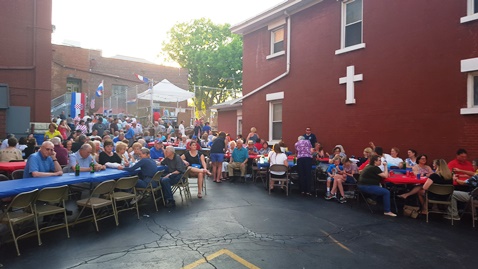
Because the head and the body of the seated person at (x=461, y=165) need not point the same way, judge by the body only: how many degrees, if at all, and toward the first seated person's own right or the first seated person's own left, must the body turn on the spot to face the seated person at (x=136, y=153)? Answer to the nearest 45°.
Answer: approximately 45° to the first seated person's own right

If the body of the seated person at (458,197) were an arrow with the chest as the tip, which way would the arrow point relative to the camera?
to the viewer's left

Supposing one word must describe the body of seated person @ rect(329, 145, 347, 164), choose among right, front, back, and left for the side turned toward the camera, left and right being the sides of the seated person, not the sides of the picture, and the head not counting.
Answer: front

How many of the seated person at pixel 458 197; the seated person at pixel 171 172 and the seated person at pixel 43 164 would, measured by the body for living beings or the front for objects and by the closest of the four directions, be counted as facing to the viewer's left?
2

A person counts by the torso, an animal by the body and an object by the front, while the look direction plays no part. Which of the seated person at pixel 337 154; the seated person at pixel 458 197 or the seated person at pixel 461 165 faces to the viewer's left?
the seated person at pixel 458 197

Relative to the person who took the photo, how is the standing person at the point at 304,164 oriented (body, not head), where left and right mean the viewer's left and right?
facing away from the viewer

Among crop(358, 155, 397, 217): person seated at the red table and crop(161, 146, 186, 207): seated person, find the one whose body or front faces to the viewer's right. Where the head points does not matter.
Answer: the person seated at the red table

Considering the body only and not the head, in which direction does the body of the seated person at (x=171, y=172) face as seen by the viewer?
to the viewer's left

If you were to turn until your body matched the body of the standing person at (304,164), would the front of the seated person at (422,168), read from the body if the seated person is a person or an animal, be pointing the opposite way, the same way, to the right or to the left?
the opposite way
